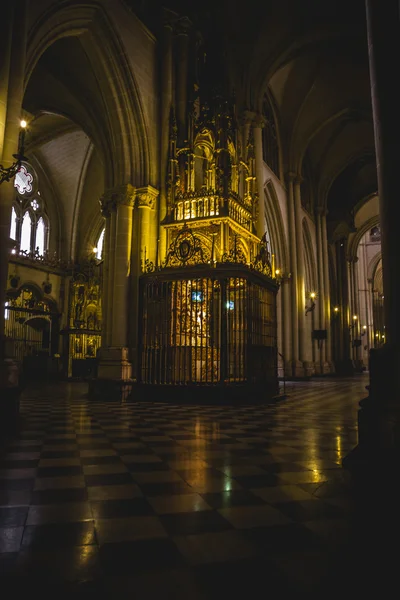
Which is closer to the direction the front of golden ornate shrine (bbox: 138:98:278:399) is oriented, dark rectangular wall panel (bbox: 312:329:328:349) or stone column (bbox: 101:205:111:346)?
the stone column

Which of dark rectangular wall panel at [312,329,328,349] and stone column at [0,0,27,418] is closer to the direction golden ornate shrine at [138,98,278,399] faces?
the stone column

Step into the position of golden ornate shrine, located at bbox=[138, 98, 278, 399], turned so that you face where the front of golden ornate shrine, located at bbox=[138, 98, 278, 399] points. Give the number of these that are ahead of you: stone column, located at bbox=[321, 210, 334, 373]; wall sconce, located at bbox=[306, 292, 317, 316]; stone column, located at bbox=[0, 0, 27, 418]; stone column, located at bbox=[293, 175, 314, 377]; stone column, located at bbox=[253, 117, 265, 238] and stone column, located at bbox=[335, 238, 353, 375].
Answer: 1

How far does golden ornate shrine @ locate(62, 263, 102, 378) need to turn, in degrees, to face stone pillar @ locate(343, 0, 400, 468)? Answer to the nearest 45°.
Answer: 0° — it already faces it

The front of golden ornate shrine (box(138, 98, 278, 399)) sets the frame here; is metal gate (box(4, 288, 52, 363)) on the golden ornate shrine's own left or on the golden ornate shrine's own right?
on the golden ornate shrine's own right

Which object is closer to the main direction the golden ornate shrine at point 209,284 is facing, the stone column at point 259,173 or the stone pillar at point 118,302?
the stone pillar

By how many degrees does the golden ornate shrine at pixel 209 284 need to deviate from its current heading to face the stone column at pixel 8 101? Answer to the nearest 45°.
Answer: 0° — it already faces it

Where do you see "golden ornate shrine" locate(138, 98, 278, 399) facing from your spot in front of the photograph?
facing the viewer and to the left of the viewer
